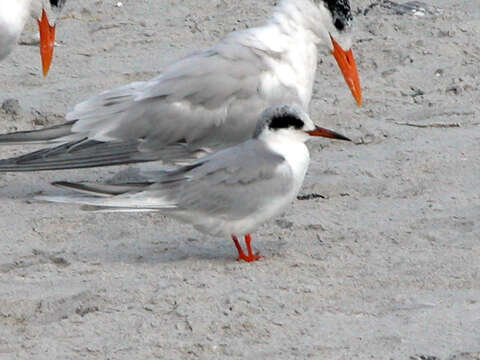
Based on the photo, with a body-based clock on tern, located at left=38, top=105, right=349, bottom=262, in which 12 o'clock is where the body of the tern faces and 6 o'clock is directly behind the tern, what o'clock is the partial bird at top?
The partial bird at top is roughly at 8 o'clock from the tern.

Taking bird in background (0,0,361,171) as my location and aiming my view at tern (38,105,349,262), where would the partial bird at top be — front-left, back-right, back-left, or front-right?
back-right

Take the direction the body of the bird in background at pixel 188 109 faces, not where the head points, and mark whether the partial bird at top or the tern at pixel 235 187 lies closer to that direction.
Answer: the tern

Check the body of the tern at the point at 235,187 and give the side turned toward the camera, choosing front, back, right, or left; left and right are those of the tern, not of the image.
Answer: right

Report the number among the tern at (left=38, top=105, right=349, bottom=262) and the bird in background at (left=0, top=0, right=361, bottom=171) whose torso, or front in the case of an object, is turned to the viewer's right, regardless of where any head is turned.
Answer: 2

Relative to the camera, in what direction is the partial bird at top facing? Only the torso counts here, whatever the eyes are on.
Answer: to the viewer's right

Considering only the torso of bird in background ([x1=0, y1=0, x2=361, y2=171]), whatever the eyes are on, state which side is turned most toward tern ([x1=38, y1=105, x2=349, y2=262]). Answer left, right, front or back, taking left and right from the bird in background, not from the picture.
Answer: right

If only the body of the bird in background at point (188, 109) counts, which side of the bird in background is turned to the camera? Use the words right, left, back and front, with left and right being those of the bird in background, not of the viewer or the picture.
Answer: right
